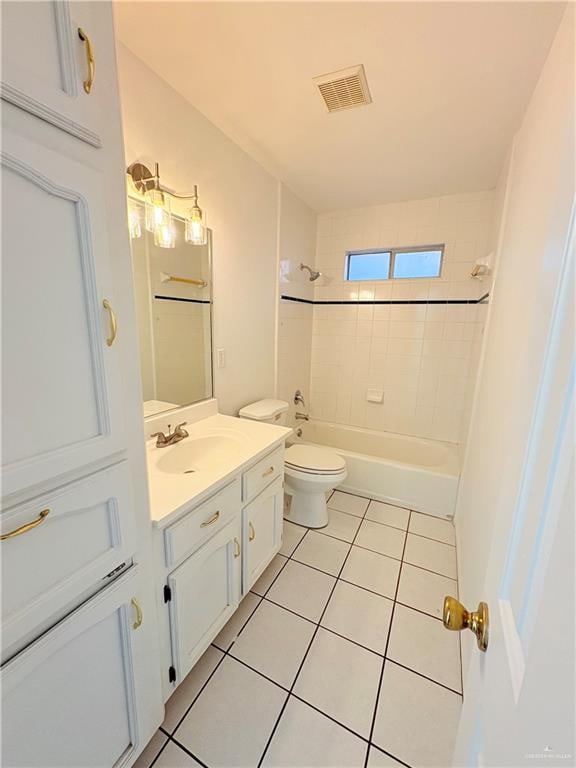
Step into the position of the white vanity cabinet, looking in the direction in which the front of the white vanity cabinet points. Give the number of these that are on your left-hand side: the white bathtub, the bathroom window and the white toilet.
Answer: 3

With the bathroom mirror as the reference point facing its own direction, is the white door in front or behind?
in front

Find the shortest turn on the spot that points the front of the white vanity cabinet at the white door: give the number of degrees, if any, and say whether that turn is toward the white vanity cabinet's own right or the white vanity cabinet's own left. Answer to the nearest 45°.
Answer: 0° — it already faces it

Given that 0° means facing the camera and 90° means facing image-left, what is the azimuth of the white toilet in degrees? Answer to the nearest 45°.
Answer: approximately 315°

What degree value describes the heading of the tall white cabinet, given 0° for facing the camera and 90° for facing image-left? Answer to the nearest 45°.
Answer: approximately 315°
